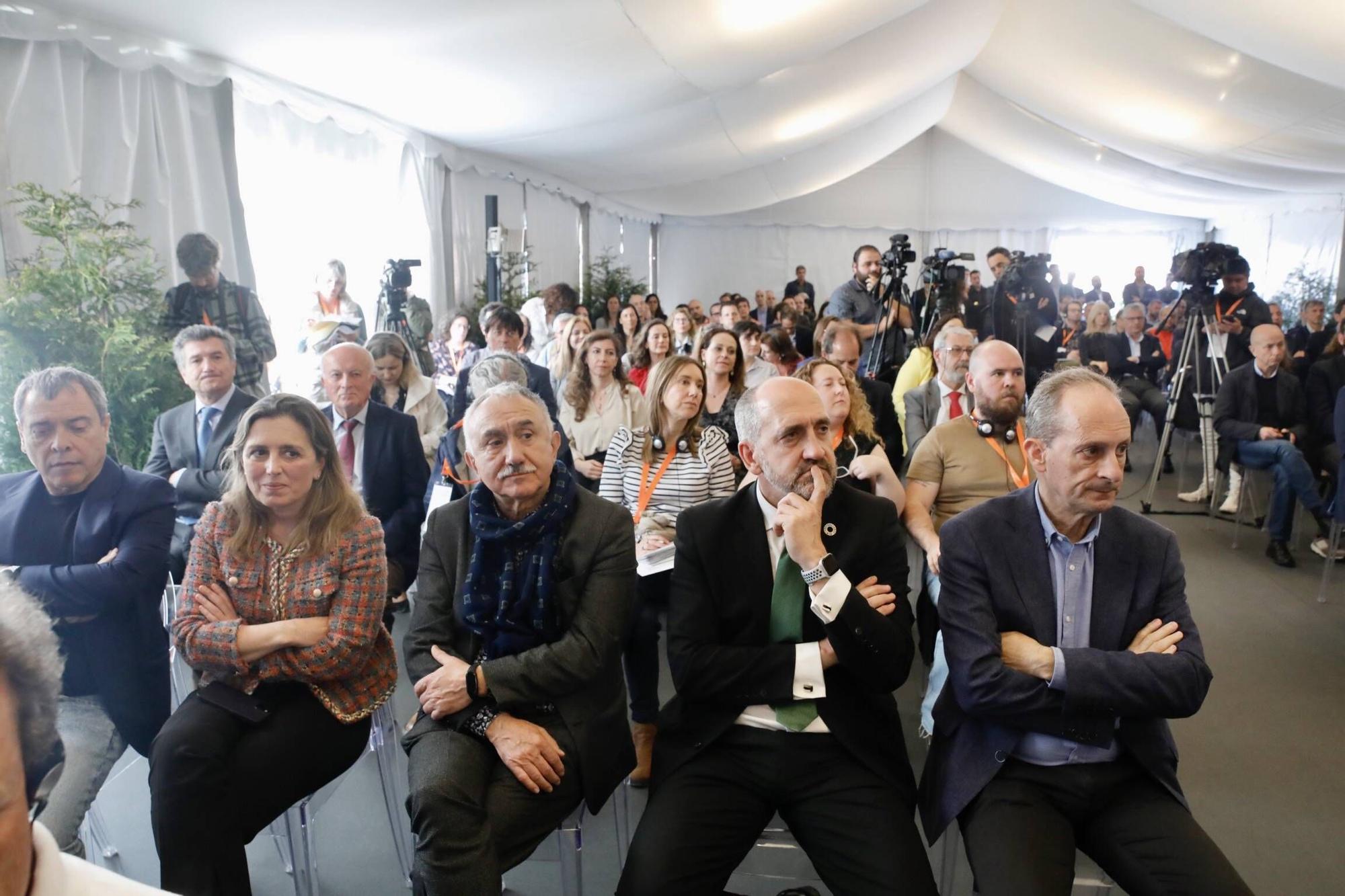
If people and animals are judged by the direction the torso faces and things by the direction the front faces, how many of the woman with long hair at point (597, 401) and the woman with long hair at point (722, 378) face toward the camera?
2

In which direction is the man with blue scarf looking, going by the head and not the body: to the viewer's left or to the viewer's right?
to the viewer's right

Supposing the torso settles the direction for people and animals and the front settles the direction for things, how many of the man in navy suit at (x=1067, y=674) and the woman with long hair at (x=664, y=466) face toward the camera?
2

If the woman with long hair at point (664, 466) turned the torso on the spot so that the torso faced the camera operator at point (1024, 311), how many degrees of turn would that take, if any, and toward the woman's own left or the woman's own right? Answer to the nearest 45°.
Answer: approximately 135° to the woman's own left

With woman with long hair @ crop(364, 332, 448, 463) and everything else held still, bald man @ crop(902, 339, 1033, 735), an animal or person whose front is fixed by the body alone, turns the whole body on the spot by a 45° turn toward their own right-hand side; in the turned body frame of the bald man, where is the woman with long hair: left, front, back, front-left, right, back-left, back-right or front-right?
right

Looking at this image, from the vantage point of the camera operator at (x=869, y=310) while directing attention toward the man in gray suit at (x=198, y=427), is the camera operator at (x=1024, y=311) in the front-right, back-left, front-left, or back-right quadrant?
back-left

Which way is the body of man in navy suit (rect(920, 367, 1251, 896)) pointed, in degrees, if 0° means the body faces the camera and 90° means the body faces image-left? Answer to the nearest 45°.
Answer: approximately 0°
